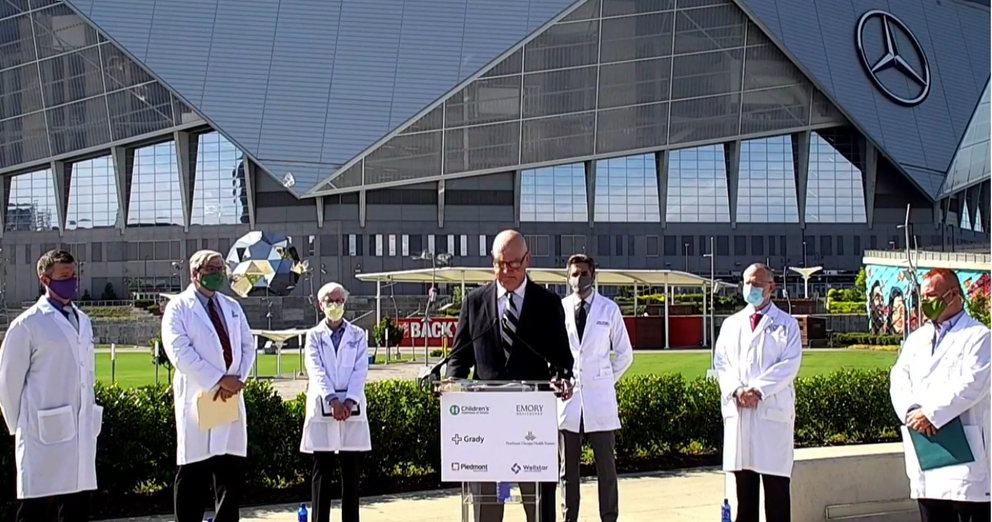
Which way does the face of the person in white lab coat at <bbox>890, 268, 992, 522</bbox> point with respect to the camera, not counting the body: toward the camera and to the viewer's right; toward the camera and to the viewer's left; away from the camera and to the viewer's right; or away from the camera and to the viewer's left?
toward the camera and to the viewer's left

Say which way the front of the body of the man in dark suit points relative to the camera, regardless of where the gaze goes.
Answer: toward the camera

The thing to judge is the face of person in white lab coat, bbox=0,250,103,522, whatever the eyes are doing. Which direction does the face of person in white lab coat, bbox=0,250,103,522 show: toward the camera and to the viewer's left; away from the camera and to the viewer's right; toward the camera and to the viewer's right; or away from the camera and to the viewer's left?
toward the camera and to the viewer's right

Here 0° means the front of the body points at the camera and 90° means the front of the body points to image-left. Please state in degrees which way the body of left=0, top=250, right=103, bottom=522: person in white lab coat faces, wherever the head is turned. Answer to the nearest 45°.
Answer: approximately 315°

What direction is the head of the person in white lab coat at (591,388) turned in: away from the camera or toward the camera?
toward the camera

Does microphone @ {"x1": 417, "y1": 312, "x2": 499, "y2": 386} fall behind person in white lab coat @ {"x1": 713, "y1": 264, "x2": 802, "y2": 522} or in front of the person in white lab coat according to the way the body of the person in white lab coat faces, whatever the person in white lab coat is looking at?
in front

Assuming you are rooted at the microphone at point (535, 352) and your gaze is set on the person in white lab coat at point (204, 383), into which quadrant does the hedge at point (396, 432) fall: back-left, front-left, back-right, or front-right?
front-right

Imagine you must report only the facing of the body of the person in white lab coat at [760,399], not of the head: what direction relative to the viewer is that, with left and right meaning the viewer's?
facing the viewer and to the left of the viewer

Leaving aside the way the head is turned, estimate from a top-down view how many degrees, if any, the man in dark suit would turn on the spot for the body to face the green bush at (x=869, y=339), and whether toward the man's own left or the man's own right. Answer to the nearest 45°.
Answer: approximately 180°

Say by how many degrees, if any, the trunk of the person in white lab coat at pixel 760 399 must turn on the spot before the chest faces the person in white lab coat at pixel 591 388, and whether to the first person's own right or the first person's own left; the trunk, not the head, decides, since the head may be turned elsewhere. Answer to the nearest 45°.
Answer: approximately 45° to the first person's own right

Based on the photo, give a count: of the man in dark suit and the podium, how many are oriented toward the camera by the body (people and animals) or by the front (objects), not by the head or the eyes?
2

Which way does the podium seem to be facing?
toward the camera

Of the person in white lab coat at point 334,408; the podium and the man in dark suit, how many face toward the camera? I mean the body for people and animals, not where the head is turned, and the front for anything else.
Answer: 3

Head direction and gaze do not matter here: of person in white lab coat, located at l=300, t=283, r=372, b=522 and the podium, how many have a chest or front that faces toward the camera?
2

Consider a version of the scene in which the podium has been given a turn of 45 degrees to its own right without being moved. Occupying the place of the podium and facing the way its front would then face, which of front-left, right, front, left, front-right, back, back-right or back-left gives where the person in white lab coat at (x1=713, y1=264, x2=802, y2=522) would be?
back
